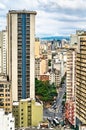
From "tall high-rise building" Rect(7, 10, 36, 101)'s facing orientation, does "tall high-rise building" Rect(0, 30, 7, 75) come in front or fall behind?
behind

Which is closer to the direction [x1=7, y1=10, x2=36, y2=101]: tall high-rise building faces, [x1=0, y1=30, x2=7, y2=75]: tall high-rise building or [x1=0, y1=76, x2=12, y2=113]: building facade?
the building facade

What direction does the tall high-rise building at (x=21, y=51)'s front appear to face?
toward the camera

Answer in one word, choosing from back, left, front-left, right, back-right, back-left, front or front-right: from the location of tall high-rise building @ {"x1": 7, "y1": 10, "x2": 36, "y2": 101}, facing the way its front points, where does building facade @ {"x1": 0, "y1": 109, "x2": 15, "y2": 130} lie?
front

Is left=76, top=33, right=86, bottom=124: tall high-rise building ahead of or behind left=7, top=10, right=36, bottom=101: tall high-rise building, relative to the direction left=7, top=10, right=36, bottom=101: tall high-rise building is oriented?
ahead

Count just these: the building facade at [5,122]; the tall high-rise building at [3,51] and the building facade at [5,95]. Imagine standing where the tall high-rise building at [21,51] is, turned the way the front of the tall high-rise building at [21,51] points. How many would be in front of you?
2

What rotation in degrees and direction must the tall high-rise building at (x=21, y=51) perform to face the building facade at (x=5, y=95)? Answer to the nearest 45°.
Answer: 0° — it already faces it
